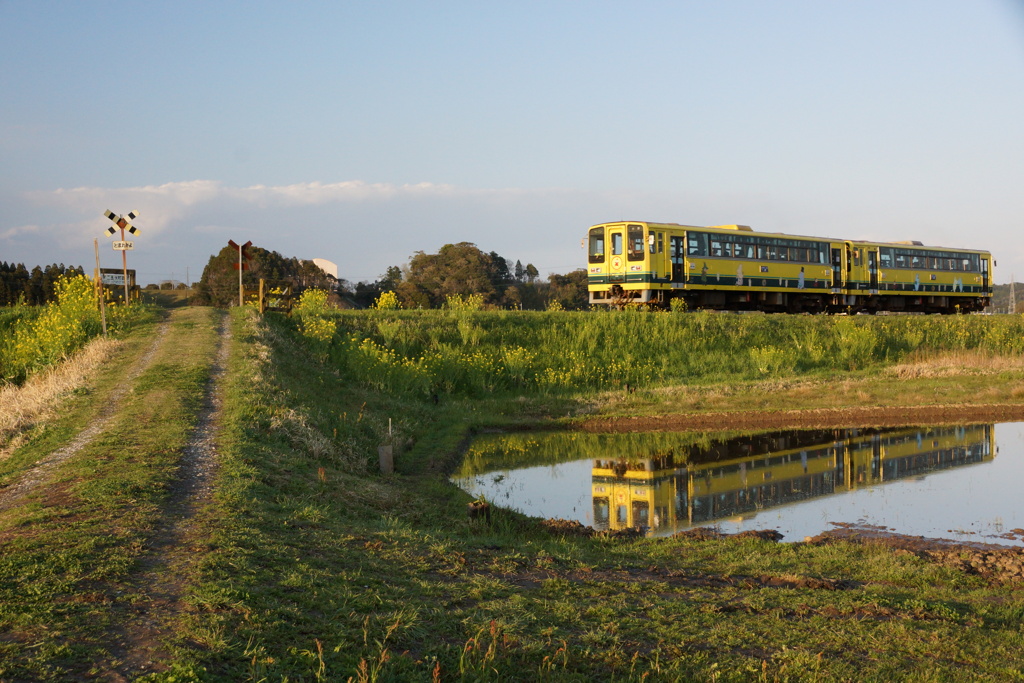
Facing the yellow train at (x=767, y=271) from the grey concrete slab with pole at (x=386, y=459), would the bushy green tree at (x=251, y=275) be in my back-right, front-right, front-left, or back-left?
front-left

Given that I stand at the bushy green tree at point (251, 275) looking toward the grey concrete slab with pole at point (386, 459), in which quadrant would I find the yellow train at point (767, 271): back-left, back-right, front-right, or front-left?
front-left

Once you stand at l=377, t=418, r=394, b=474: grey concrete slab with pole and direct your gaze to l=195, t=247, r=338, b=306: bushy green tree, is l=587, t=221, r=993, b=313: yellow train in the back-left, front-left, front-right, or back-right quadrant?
front-right
